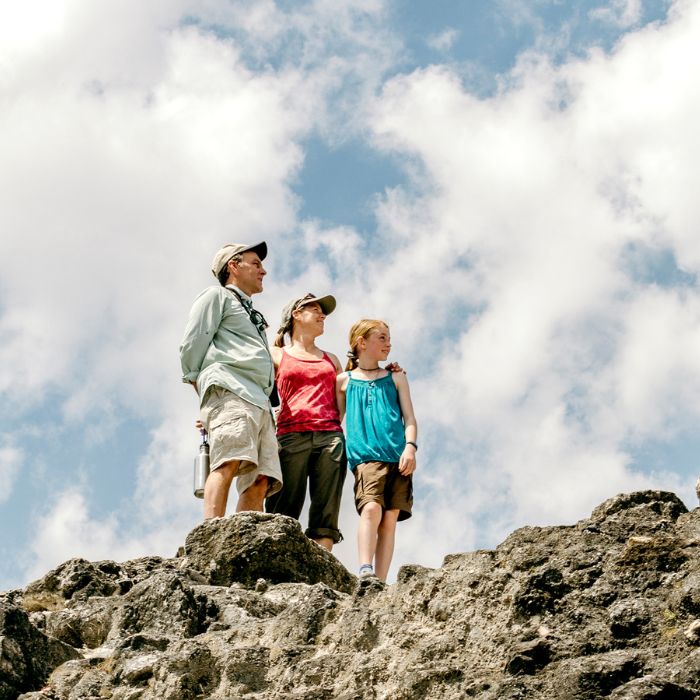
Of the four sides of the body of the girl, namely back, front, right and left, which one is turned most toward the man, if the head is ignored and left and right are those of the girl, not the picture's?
right

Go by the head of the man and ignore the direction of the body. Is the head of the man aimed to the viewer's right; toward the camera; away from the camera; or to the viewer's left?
to the viewer's right

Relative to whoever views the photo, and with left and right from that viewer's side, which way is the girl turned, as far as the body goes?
facing the viewer

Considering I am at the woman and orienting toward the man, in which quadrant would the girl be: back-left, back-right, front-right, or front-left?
back-left

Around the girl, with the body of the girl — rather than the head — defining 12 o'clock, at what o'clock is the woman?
The woman is roughly at 4 o'clock from the girl.

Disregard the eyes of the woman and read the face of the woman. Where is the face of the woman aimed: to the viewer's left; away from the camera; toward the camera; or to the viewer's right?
to the viewer's right
